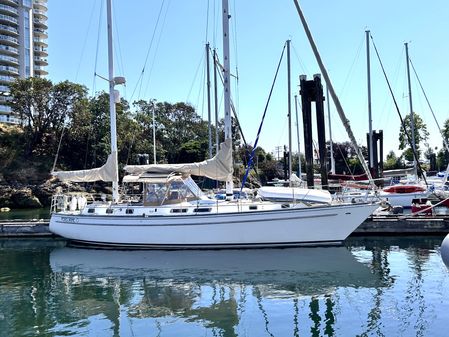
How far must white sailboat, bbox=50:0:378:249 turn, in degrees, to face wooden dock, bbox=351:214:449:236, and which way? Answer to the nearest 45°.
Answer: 0° — it already faces it

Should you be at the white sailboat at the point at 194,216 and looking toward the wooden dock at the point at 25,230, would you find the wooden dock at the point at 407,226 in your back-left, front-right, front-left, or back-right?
back-right

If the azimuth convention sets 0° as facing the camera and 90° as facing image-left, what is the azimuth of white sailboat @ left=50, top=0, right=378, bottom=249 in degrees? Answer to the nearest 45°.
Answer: approximately 270°

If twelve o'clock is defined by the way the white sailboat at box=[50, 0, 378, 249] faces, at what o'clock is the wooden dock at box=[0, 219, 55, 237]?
The wooden dock is roughly at 7 o'clock from the white sailboat.

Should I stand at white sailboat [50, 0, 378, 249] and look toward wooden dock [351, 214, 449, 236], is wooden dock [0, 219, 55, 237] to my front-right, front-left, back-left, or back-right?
back-left
